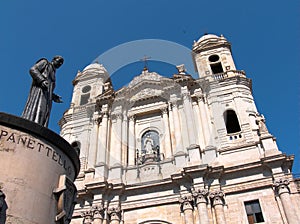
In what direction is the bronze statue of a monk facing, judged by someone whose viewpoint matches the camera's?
facing the viewer and to the right of the viewer
